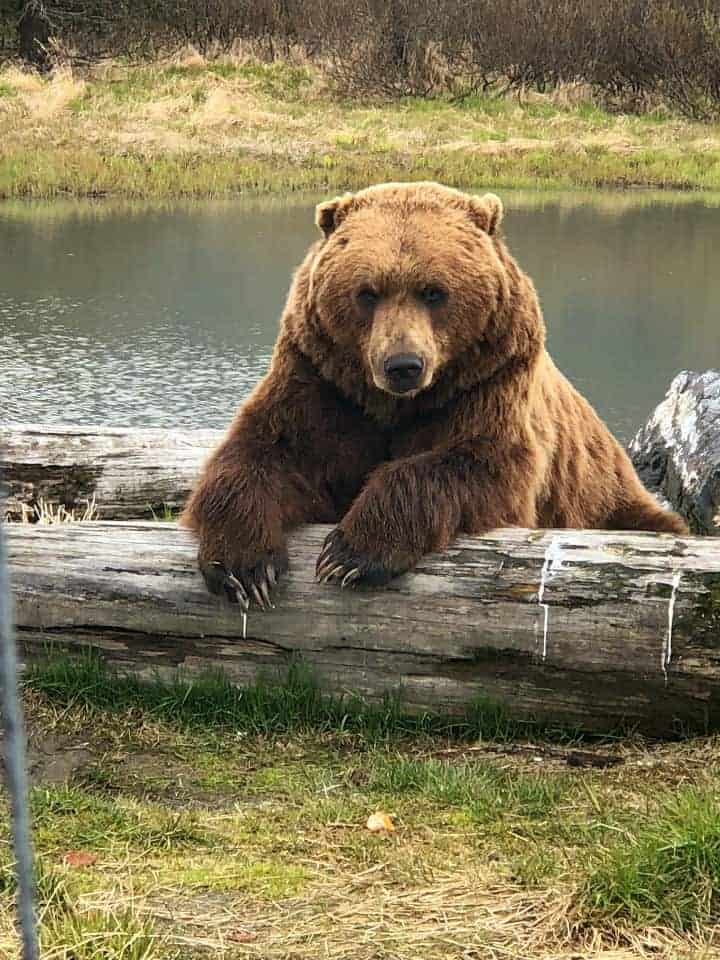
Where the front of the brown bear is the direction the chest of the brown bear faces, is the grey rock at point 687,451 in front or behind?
behind

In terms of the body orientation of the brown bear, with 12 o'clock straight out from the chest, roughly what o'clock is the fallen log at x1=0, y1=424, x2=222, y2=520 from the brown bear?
The fallen log is roughly at 3 o'clock from the brown bear.

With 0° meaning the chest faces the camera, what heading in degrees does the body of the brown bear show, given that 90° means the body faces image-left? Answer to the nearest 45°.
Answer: approximately 45°
